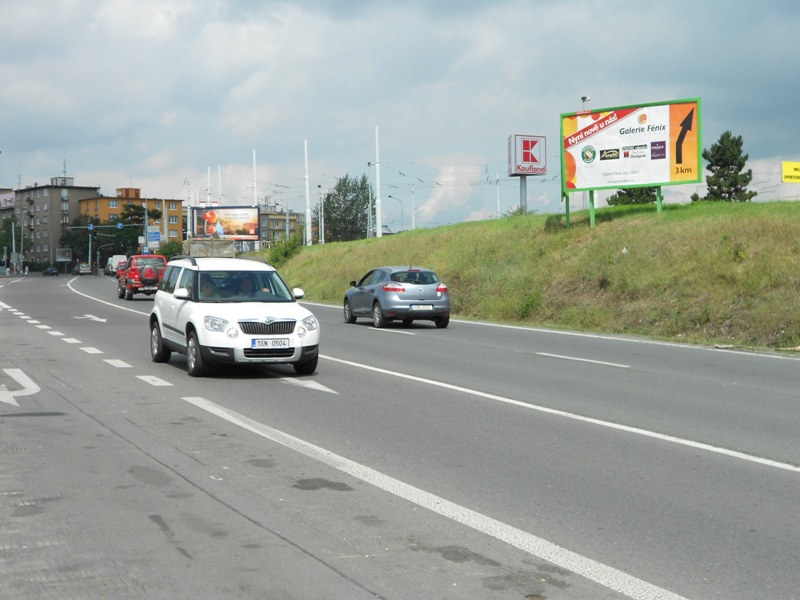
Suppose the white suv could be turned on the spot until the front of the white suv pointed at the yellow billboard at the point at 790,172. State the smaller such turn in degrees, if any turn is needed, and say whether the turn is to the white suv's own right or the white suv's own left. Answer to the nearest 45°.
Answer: approximately 90° to the white suv's own left

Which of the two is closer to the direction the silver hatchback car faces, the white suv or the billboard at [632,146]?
the billboard

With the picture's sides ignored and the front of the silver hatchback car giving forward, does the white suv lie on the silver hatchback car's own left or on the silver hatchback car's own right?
on the silver hatchback car's own left

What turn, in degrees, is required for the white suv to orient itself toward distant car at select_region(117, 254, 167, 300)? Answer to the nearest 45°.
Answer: approximately 135° to its left

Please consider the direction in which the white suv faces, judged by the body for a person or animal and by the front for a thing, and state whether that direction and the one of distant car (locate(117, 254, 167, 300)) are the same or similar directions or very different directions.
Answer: very different directions

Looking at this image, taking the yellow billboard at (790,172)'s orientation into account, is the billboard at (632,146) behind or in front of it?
in front
